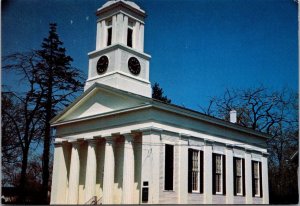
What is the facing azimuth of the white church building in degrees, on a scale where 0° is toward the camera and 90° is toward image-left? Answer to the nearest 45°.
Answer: approximately 45°

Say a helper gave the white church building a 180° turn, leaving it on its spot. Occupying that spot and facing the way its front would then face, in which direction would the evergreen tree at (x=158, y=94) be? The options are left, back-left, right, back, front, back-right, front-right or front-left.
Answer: front-left
